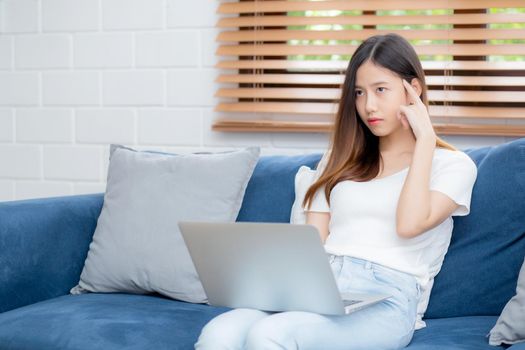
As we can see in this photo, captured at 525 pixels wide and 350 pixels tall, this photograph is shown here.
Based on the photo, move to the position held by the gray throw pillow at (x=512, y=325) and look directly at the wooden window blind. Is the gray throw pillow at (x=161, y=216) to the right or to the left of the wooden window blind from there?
left

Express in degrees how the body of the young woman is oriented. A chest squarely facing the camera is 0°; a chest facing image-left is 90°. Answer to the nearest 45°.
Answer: approximately 45°

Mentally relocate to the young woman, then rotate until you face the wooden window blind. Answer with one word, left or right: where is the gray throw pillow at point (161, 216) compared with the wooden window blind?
left

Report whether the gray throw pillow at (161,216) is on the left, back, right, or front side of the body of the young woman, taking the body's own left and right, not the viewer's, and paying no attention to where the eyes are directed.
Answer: right

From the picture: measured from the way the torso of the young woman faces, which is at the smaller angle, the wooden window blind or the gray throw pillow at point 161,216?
the gray throw pillow
